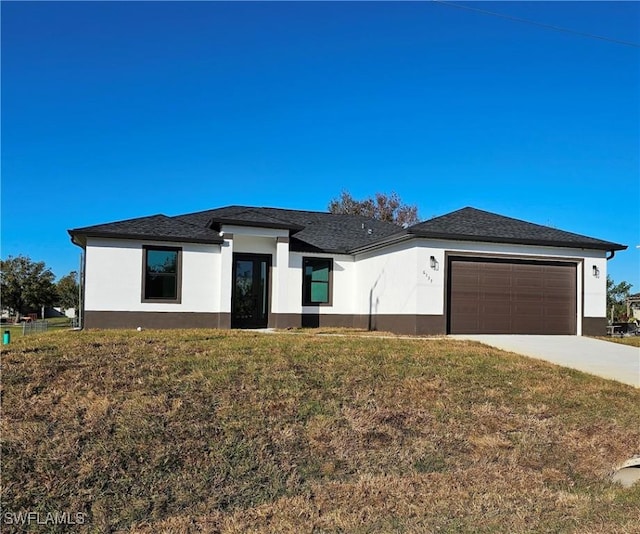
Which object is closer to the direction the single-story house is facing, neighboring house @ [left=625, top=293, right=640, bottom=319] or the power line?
the power line

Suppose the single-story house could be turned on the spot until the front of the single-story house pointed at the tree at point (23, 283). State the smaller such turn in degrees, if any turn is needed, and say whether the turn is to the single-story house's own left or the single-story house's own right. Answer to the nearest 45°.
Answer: approximately 135° to the single-story house's own right

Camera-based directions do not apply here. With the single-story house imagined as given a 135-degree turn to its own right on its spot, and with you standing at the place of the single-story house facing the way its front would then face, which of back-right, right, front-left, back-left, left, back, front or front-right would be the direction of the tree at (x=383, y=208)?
front-right

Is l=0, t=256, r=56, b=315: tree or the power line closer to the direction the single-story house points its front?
the power line

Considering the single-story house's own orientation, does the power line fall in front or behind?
in front

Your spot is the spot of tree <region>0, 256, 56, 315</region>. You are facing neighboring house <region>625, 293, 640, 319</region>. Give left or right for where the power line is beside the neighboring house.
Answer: right

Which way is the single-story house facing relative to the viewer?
toward the camera
